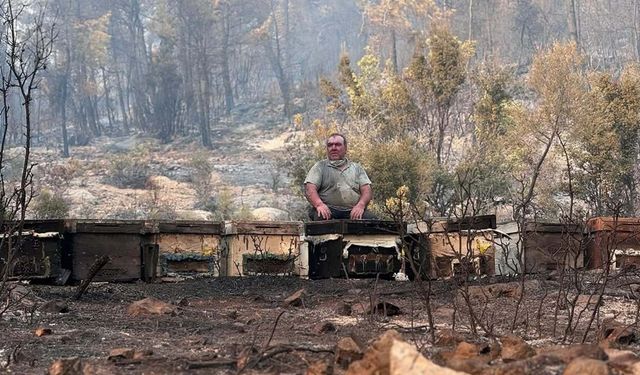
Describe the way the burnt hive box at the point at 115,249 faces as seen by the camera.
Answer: facing the viewer

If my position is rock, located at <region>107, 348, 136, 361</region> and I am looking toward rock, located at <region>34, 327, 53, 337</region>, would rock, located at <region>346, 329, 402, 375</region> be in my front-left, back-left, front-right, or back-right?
back-right

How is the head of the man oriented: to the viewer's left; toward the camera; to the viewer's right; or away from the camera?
toward the camera

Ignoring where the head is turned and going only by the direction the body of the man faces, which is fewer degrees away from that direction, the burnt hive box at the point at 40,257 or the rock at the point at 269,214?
the burnt hive box

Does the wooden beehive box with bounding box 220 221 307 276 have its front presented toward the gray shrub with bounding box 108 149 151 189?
no

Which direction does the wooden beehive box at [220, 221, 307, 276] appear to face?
toward the camera

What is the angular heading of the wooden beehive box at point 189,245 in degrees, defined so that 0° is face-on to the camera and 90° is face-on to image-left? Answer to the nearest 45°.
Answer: approximately 0°

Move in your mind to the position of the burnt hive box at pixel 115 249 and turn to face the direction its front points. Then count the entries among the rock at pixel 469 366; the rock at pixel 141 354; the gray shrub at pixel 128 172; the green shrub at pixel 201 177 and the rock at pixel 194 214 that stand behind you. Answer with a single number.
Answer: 3

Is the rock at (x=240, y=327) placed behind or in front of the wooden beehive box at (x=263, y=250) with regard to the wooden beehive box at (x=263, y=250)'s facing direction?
in front

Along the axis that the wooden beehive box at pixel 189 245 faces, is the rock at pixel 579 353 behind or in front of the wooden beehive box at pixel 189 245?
in front

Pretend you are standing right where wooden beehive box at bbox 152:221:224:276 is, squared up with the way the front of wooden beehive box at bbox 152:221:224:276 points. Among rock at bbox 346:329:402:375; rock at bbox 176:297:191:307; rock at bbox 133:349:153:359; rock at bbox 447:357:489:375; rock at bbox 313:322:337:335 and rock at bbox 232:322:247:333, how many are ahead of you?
6

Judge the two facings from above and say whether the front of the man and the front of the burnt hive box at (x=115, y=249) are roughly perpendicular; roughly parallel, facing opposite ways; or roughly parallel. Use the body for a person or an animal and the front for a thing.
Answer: roughly parallel

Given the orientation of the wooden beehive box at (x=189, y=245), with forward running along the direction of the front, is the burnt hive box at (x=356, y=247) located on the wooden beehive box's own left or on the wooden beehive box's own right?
on the wooden beehive box's own left

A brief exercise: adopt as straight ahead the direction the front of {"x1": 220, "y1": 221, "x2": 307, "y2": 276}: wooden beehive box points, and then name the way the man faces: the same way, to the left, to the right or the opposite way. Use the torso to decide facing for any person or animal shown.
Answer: the same way
